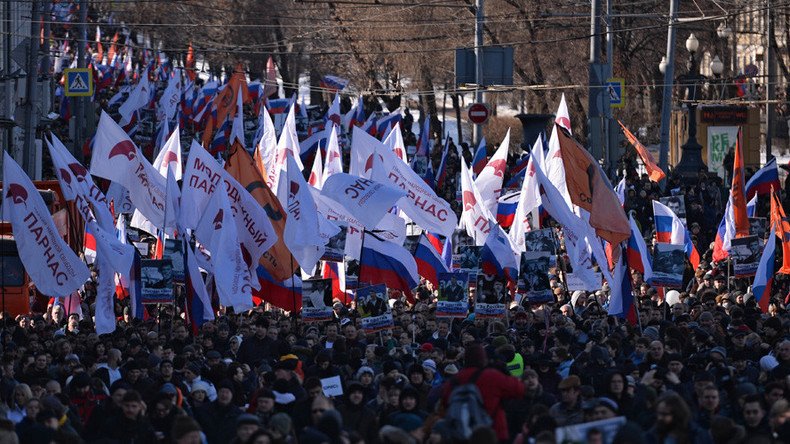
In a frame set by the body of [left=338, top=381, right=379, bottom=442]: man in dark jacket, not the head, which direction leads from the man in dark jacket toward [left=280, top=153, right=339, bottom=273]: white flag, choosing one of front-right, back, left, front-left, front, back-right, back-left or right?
back

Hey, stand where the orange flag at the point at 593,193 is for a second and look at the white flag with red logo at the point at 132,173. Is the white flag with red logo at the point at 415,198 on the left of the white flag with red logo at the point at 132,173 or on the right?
right

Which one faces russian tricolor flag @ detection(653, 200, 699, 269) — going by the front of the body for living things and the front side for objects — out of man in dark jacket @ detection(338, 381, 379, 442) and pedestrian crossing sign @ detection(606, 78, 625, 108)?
the pedestrian crossing sign

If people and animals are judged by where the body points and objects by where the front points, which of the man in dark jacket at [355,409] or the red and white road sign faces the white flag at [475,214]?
the red and white road sign

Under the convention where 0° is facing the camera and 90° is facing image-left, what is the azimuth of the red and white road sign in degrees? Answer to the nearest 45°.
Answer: approximately 0°

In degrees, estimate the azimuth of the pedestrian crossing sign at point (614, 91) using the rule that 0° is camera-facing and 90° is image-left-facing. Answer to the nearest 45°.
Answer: approximately 0°
